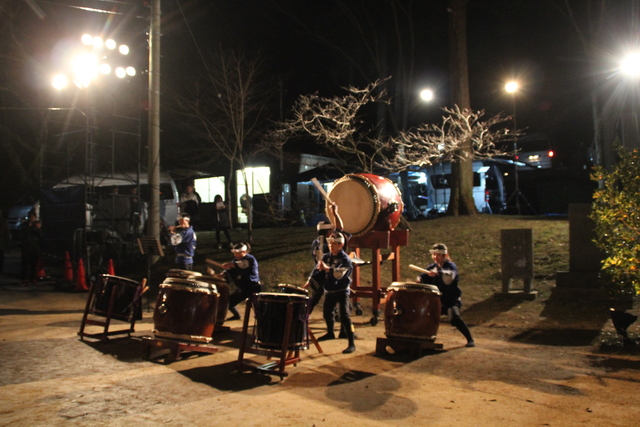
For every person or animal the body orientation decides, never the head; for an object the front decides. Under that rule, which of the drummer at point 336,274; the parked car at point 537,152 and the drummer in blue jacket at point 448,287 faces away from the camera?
the parked car

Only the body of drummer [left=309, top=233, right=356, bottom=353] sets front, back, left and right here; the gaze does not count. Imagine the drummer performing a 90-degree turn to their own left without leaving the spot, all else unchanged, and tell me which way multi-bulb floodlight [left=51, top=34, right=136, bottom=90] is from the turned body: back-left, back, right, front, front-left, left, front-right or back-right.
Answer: back

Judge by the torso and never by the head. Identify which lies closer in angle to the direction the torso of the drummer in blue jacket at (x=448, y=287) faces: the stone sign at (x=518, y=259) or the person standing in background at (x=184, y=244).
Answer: the person standing in background

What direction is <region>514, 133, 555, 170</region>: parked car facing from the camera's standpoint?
away from the camera

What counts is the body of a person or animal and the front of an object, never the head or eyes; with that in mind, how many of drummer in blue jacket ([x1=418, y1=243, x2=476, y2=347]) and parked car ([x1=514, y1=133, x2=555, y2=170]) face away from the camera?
1

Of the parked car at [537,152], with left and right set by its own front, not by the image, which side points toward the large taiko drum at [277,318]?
back

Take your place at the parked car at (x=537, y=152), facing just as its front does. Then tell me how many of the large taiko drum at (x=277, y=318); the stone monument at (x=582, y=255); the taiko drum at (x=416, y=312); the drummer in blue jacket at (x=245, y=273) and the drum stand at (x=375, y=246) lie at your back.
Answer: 5

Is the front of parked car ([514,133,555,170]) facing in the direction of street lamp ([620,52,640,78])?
no

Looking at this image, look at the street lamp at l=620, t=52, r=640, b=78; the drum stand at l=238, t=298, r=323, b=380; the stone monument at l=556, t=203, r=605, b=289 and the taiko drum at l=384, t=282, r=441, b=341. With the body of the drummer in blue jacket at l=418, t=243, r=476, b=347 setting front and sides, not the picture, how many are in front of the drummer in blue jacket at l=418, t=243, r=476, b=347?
2

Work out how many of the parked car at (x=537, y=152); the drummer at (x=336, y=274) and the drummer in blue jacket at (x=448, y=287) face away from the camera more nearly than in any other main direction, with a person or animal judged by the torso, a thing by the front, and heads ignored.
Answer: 1

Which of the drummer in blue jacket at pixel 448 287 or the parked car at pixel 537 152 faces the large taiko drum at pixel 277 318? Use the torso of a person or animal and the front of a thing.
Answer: the drummer in blue jacket

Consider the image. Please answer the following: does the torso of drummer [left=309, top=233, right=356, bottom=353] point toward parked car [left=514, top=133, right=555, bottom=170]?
no

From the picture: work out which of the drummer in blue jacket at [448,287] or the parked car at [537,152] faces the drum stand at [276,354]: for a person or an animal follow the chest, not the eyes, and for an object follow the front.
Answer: the drummer in blue jacket

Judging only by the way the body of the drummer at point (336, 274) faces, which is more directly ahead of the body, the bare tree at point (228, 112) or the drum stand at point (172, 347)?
the drum stand

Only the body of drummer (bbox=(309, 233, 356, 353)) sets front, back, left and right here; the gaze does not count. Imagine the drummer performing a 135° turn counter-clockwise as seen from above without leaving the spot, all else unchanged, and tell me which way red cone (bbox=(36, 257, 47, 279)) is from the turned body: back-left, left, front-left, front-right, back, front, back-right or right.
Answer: back-left

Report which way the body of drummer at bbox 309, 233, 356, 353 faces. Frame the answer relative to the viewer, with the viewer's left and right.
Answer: facing the viewer and to the left of the viewer
